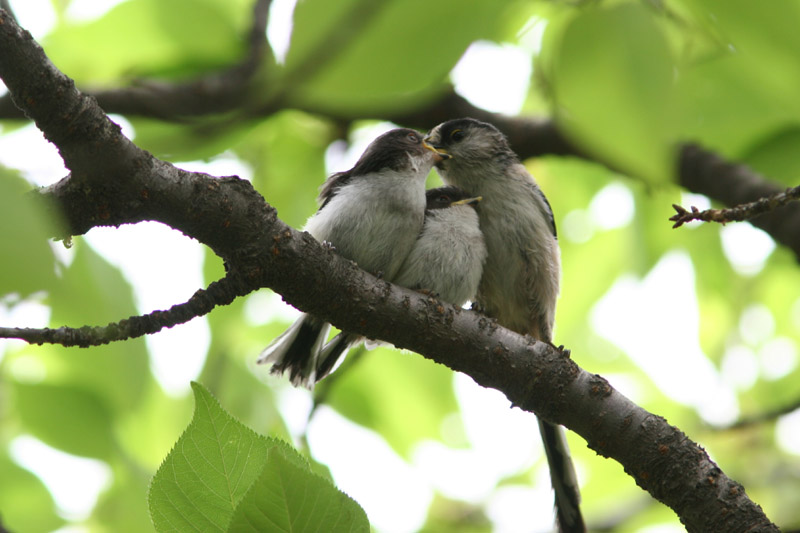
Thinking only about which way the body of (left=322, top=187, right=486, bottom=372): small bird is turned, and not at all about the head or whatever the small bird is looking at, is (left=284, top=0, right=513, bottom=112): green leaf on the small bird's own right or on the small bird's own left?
on the small bird's own right

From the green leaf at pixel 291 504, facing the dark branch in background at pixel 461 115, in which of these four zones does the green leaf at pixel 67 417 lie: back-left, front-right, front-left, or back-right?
front-left

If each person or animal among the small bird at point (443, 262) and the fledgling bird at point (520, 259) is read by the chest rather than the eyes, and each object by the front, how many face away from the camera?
0

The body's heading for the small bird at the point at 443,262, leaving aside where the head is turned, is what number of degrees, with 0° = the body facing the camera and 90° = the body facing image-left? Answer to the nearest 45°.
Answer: approximately 315°

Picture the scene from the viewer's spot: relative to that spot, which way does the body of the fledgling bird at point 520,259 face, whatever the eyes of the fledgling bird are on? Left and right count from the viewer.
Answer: facing the viewer and to the left of the viewer

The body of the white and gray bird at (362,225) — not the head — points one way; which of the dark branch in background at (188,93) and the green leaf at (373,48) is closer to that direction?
the green leaf

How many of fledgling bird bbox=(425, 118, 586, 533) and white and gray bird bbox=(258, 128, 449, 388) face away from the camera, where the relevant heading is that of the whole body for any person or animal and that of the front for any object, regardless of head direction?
0

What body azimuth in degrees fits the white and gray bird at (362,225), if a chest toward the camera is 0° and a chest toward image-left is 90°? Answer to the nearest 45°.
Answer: approximately 315°

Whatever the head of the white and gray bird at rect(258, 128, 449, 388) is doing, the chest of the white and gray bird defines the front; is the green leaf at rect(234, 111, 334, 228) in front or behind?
behind

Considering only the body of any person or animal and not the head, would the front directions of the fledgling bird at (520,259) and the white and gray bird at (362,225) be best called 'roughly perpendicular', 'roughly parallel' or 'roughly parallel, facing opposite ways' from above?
roughly perpendicular
